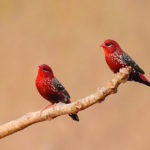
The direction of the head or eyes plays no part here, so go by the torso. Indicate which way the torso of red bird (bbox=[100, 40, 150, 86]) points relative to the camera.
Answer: to the viewer's left

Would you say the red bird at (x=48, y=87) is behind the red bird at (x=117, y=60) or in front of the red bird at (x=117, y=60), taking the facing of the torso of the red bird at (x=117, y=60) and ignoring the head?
in front

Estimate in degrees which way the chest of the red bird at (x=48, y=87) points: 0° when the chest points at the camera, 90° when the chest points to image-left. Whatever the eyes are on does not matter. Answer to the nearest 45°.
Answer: approximately 45°
